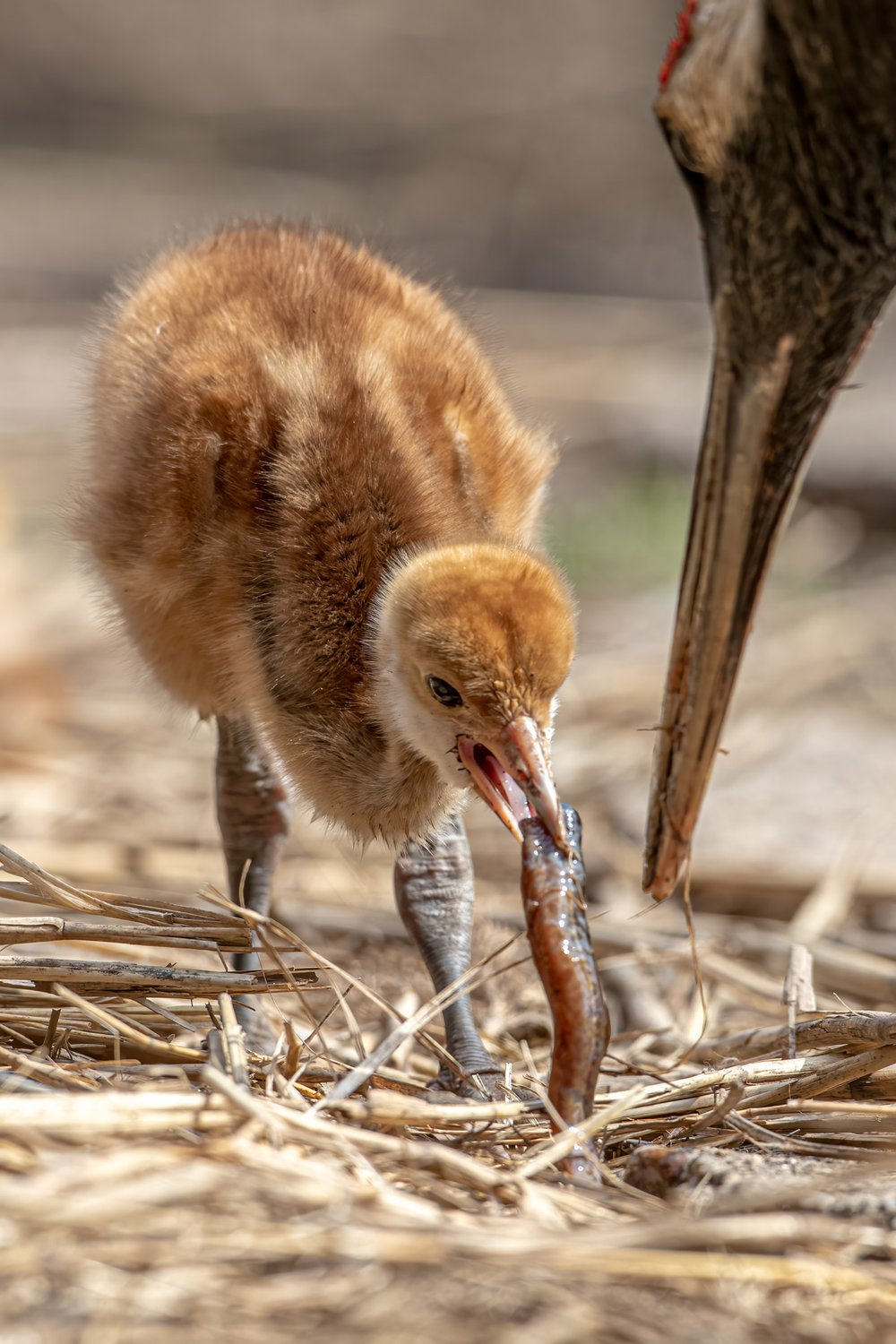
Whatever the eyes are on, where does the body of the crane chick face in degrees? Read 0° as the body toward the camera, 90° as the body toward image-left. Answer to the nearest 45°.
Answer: approximately 315°
